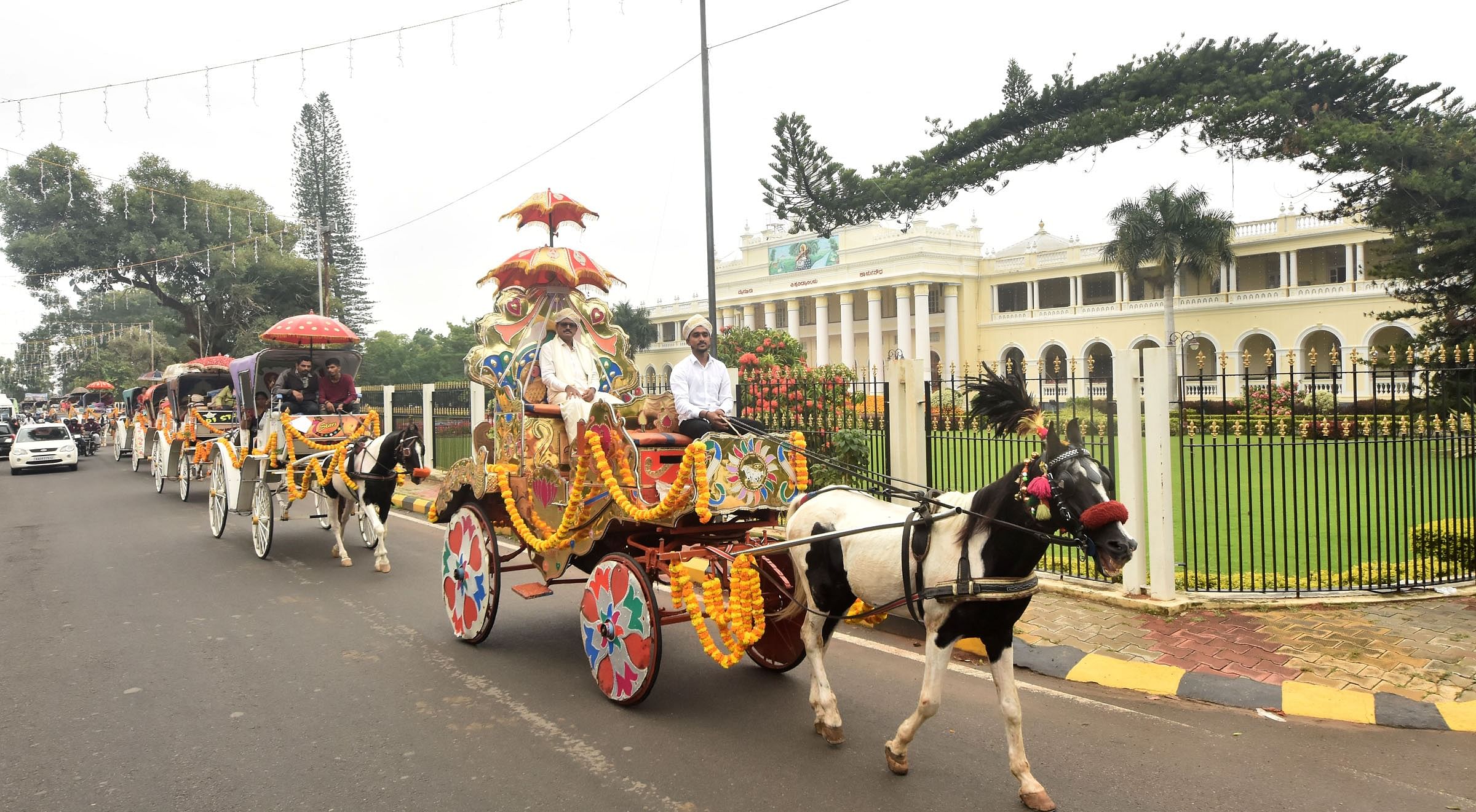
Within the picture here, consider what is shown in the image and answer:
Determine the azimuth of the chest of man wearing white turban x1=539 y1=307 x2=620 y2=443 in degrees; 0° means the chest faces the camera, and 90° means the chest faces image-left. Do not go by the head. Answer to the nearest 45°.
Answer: approximately 315°

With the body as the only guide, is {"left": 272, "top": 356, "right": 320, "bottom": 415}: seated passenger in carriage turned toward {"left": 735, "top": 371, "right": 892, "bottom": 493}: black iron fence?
yes

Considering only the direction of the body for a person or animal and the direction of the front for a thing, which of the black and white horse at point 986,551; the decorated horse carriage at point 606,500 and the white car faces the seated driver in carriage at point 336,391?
the white car

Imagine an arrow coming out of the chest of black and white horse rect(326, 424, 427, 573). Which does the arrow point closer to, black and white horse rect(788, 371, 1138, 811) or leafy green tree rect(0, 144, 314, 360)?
the black and white horse

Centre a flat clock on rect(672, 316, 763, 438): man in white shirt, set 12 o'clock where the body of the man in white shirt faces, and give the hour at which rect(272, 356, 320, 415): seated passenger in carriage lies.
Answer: The seated passenger in carriage is roughly at 6 o'clock from the man in white shirt.

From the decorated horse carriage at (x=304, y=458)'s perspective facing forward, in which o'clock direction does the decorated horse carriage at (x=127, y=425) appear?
the decorated horse carriage at (x=127, y=425) is roughly at 7 o'clock from the decorated horse carriage at (x=304, y=458).

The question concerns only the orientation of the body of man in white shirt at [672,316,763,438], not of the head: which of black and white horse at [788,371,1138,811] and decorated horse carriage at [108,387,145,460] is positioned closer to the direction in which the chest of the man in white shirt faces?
the black and white horse
